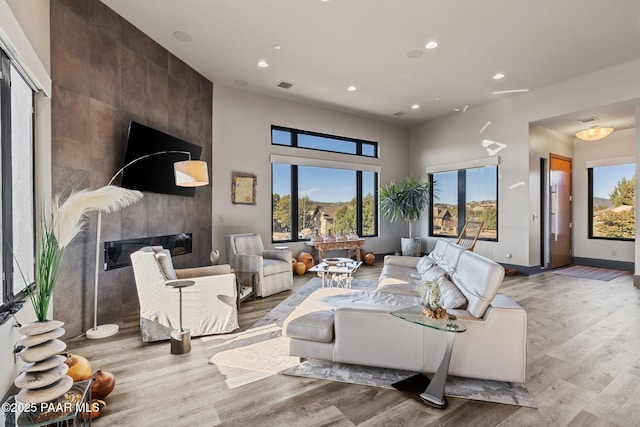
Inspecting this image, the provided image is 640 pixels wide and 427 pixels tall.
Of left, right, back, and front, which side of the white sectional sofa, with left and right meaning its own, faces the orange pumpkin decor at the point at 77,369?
front

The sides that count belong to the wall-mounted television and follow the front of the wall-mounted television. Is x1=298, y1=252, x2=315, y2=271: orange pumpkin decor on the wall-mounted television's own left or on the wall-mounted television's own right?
on the wall-mounted television's own left

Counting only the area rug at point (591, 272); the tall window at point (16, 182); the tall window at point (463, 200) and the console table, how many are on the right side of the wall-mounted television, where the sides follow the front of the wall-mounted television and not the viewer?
1

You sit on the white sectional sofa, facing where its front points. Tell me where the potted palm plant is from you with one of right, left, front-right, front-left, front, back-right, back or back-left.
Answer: right

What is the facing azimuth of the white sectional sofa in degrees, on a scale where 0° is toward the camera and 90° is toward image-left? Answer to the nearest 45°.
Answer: approximately 90°

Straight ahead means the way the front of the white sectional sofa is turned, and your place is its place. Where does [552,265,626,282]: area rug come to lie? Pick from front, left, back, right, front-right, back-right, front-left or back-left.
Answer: back-right

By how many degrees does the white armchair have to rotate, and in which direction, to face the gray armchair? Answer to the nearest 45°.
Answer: approximately 45° to its left

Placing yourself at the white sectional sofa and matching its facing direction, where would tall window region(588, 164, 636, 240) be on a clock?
The tall window is roughly at 4 o'clock from the white sectional sofa.

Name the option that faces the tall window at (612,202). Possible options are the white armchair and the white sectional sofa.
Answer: the white armchair

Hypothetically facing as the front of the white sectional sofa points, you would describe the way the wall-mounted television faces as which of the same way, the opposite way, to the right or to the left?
the opposite way

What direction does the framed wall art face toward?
toward the camera

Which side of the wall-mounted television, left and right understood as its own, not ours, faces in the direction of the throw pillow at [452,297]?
front

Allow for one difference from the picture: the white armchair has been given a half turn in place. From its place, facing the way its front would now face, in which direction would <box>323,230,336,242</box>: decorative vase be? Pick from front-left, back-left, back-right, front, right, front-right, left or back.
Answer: back-right

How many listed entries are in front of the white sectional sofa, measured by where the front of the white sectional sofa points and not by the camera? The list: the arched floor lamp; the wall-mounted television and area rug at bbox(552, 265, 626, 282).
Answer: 2

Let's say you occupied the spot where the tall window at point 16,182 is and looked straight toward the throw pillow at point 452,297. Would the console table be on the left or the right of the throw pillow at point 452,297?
left

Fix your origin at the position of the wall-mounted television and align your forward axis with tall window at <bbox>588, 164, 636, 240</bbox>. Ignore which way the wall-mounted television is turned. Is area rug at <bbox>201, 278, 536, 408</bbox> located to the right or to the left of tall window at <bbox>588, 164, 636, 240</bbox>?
right

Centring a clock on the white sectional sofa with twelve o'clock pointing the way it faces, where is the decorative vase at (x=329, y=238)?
The decorative vase is roughly at 2 o'clock from the white sectional sofa.

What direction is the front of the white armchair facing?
to the viewer's right

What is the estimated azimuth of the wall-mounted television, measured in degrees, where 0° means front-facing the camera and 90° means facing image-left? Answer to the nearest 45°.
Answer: approximately 315°
